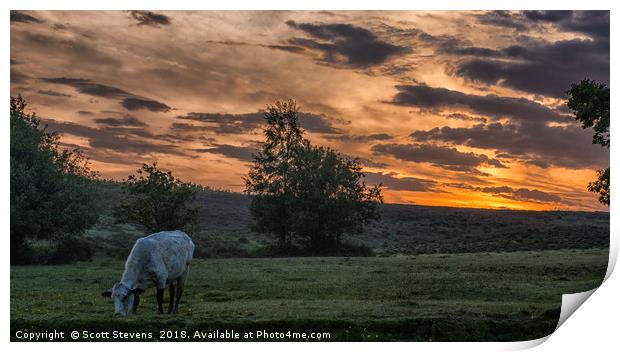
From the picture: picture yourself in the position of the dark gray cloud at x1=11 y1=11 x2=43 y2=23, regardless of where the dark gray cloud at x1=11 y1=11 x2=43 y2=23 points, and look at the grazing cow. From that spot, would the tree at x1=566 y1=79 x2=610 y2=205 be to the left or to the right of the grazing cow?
left

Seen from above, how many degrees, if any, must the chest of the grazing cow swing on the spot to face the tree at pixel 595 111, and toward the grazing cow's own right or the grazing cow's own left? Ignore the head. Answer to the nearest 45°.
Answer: approximately 135° to the grazing cow's own left

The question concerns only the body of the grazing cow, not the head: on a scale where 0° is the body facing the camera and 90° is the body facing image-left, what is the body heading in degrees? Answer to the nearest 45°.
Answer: approximately 45°
